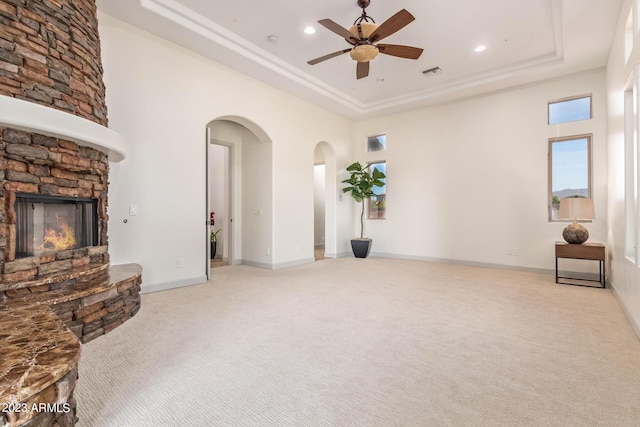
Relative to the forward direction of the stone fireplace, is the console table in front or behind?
in front

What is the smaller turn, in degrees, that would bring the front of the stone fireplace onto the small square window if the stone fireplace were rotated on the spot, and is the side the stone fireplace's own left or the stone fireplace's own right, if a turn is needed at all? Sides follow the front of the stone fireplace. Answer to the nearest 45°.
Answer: approximately 45° to the stone fireplace's own left

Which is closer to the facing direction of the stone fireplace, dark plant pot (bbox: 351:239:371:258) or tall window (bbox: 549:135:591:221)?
the tall window

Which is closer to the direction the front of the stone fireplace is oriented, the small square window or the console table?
the console table

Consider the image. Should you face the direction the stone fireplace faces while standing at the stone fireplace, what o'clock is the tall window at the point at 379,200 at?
The tall window is roughly at 10 o'clock from the stone fireplace.

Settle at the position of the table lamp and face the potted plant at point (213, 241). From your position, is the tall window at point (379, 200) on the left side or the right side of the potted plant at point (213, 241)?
right

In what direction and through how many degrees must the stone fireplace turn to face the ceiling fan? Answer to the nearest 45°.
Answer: approximately 45° to its left

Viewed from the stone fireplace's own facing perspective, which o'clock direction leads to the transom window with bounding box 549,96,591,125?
The transom window is roughly at 11 o'clock from the stone fireplace.

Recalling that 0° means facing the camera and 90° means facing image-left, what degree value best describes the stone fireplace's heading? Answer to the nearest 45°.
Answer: approximately 315°

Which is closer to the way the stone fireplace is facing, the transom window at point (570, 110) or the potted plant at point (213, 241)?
the transom window

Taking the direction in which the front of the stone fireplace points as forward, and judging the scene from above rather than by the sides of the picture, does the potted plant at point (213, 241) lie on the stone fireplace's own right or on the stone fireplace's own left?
on the stone fireplace's own left
